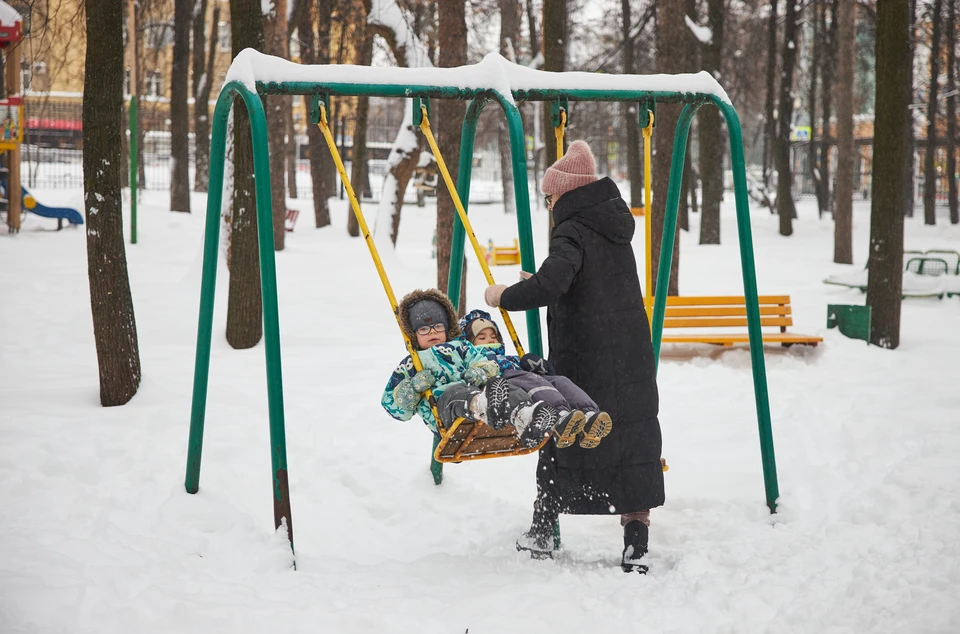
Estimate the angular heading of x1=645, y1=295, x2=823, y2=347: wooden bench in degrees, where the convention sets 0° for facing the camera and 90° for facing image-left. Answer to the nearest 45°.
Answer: approximately 0°

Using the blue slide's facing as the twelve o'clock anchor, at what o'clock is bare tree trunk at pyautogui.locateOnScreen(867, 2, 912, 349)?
The bare tree trunk is roughly at 2 o'clock from the blue slide.

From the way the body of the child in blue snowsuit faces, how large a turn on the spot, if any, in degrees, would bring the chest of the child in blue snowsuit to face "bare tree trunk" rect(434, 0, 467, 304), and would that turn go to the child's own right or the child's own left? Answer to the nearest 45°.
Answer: approximately 135° to the child's own left

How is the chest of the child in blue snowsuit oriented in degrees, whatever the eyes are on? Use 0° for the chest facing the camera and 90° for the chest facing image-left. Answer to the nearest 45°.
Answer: approximately 315°

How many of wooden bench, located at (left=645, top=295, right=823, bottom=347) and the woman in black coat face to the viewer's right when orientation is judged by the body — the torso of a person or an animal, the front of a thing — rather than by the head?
0

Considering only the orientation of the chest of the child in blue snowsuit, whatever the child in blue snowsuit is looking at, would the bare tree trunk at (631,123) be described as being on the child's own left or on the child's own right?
on the child's own left

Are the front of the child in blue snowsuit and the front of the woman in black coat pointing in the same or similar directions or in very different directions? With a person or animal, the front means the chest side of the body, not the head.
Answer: very different directions

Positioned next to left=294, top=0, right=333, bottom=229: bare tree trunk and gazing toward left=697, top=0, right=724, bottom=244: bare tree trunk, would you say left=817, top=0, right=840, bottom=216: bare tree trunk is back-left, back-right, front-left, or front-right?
front-left

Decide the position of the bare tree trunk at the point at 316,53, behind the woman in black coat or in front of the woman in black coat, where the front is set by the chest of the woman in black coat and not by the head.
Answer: in front

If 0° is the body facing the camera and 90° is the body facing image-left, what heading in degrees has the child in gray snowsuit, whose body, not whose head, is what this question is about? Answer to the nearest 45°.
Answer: approximately 315°

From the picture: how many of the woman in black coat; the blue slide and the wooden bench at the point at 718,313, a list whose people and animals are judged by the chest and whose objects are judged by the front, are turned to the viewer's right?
1

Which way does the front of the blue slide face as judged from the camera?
facing to the right of the viewer
